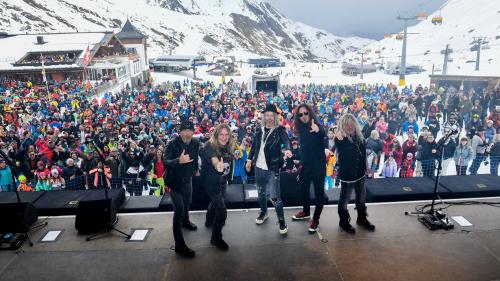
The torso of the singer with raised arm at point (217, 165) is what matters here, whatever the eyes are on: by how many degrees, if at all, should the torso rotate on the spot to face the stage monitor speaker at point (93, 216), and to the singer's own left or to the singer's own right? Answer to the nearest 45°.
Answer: approximately 135° to the singer's own right

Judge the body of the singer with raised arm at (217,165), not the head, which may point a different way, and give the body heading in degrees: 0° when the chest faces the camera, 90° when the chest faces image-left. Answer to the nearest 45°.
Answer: approximately 315°

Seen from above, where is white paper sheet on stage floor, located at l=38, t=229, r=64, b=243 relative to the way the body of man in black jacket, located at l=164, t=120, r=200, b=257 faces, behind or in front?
behind

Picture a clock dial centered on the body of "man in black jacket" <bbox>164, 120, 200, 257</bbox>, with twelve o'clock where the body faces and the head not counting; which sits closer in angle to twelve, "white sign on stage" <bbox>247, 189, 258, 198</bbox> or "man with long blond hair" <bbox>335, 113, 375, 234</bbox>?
the man with long blond hair

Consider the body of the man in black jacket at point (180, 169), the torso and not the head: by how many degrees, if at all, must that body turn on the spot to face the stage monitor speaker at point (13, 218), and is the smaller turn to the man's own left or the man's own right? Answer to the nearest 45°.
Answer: approximately 135° to the man's own right

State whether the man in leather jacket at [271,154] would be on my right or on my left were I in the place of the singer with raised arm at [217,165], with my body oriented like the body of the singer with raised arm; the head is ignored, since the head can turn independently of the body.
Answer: on my left

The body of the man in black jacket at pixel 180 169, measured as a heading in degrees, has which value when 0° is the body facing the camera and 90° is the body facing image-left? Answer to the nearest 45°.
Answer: approximately 315°

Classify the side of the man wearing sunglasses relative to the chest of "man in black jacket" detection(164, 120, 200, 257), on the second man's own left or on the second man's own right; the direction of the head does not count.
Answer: on the second man's own left
